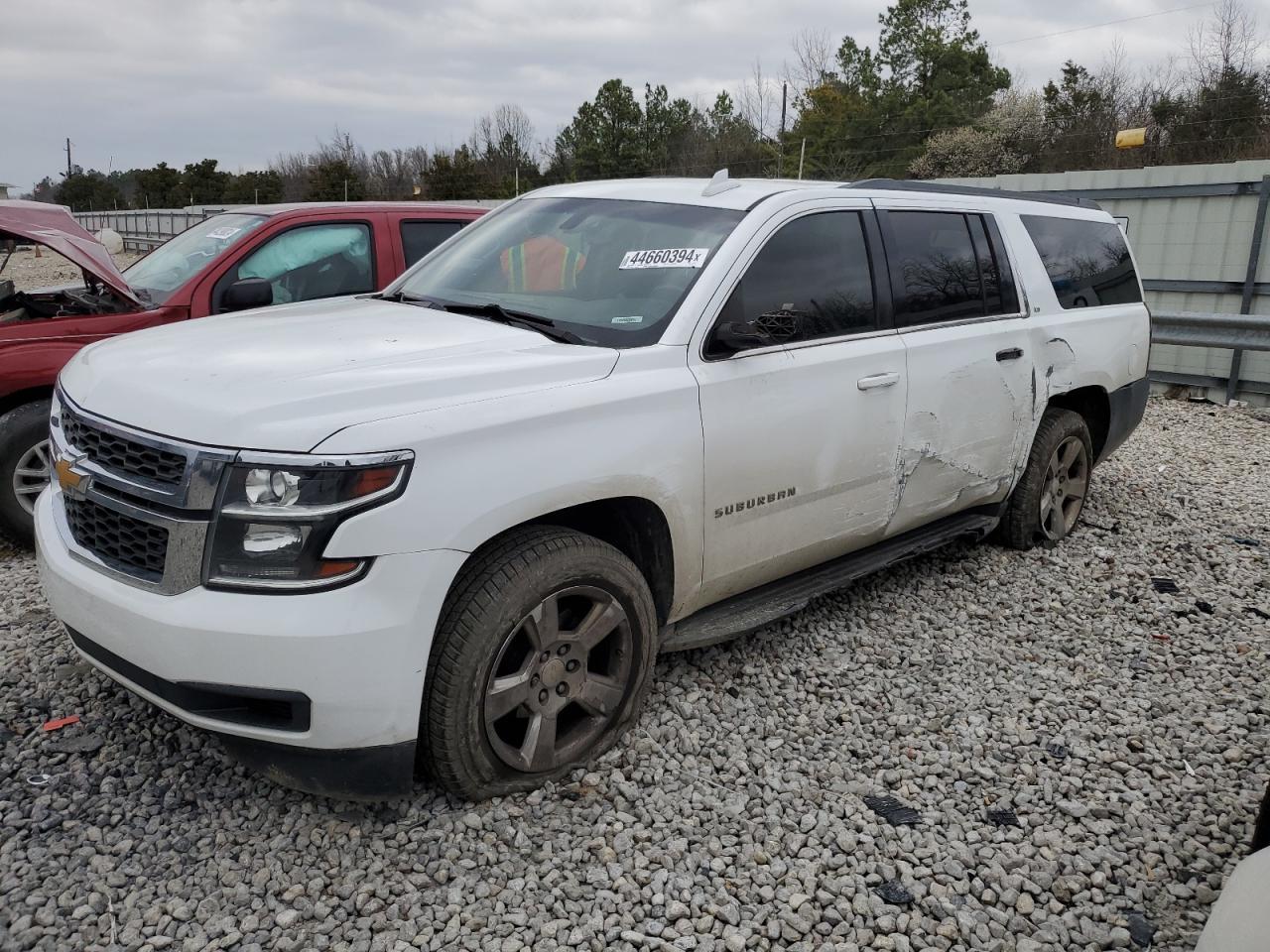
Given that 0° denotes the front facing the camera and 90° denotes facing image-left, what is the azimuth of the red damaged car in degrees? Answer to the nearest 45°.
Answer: approximately 45°

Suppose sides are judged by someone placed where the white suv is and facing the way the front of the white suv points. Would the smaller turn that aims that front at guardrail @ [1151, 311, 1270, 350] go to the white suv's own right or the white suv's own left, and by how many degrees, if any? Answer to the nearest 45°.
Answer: approximately 180°

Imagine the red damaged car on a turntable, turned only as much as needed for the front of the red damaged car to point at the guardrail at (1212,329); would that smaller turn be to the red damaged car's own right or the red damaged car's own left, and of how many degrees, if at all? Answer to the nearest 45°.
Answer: approximately 135° to the red damaged car's own left

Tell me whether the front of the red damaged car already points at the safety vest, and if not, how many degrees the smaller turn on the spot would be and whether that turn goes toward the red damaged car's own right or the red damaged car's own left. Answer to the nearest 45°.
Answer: approximately 90° to the red damaged car's own left

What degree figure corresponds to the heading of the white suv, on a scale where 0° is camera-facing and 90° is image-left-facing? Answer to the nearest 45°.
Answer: approximately 45°

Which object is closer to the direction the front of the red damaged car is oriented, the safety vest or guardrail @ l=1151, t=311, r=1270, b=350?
the safety vest

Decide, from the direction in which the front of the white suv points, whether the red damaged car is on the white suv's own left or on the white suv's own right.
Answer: on the white suv's own right
